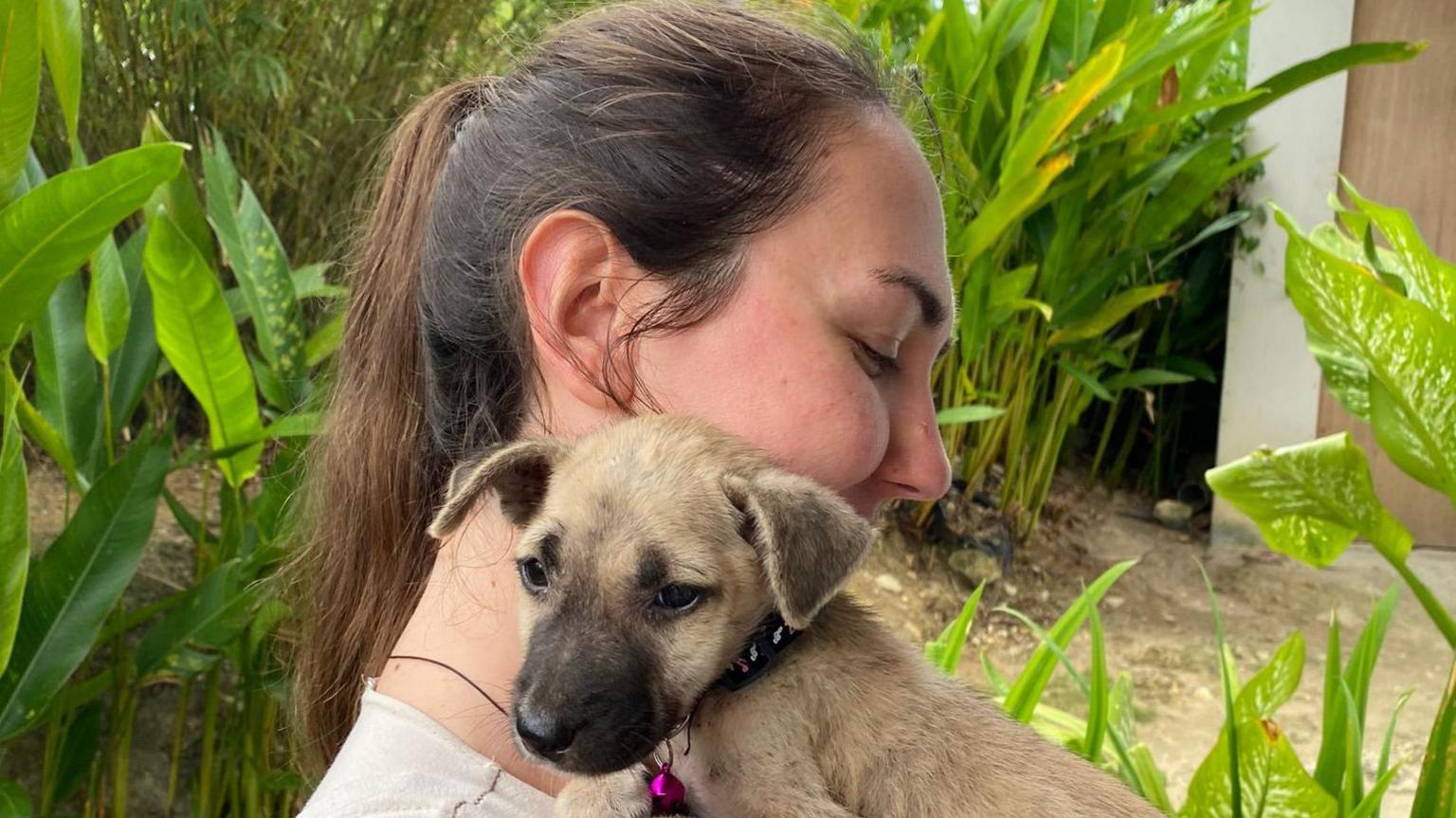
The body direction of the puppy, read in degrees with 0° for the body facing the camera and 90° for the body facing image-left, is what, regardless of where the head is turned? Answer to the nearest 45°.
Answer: approximately 45°

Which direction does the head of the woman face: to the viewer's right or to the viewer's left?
to the viewer's right

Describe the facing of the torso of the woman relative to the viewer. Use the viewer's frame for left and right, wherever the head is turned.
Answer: facing to the right of the viewer
